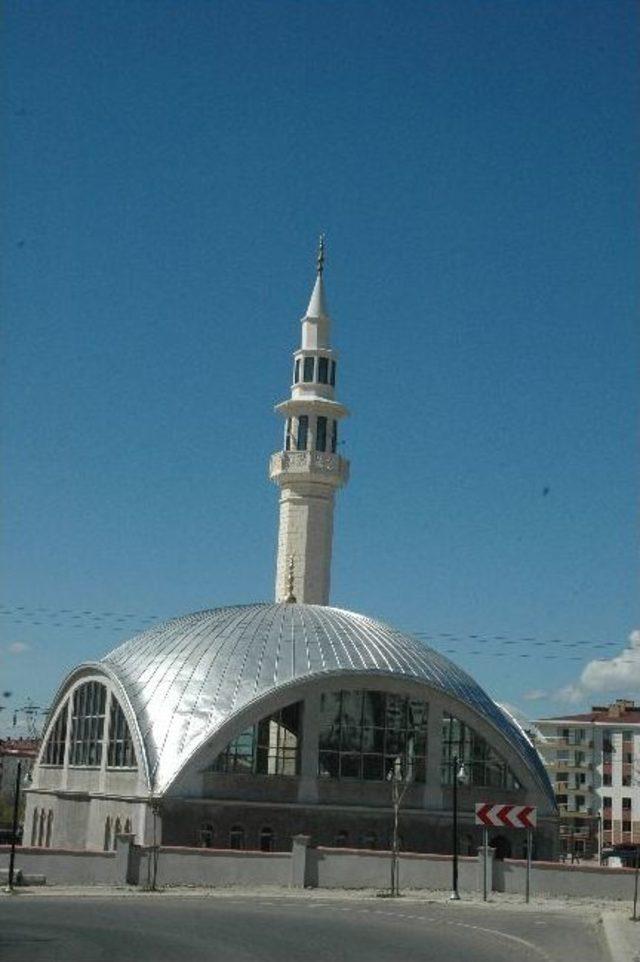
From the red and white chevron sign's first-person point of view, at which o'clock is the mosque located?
The mosque is roughly at 5 o'clock from the red and white chevron sign.

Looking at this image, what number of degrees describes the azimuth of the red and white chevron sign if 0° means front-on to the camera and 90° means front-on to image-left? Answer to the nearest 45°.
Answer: approximately 0°

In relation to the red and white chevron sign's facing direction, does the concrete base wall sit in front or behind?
behind
